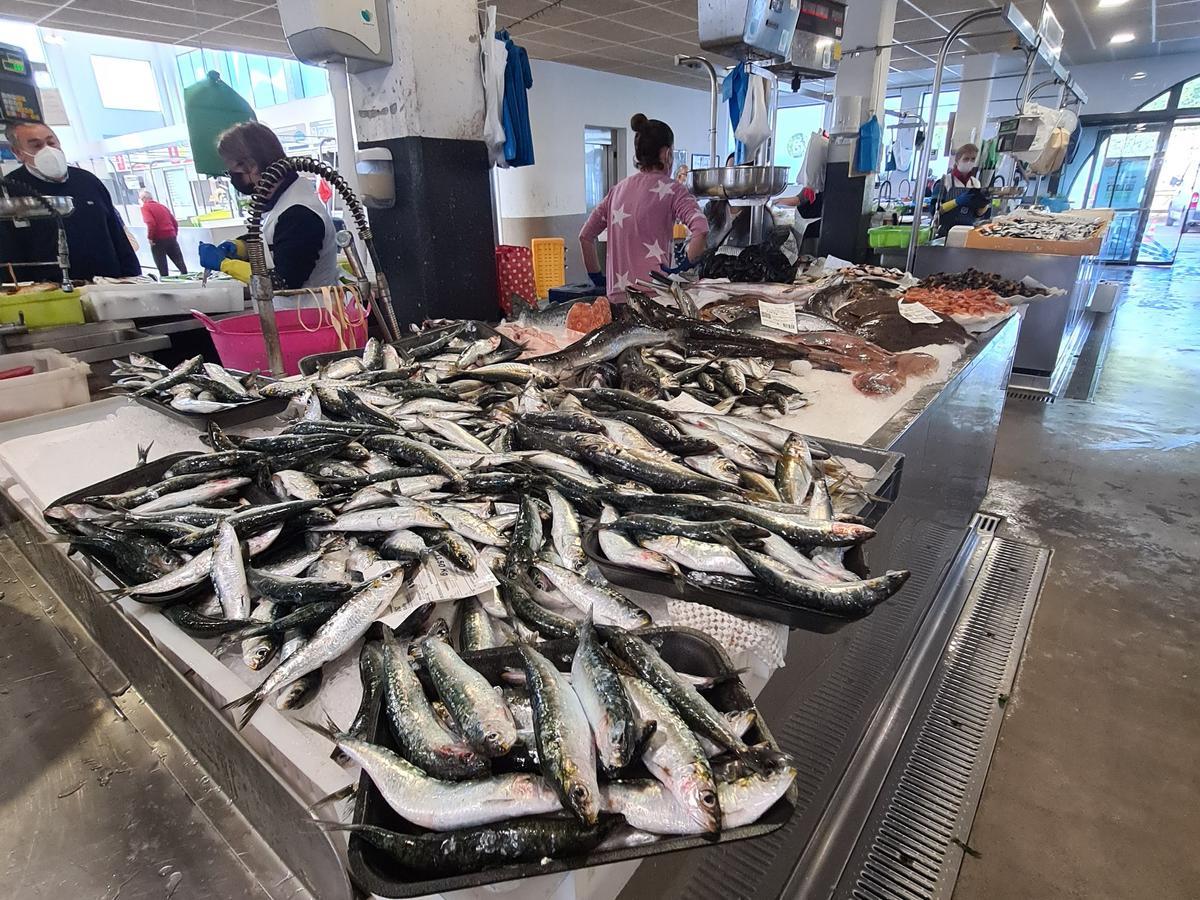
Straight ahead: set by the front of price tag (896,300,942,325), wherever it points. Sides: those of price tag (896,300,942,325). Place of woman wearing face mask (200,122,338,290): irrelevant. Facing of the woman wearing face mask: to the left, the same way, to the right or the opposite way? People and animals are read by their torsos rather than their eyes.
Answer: to the right

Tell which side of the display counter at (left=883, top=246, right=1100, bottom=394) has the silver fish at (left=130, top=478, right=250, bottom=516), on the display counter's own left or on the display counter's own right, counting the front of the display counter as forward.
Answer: on the display counter's own right

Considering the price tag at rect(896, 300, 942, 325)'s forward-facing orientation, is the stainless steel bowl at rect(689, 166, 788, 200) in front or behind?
behind

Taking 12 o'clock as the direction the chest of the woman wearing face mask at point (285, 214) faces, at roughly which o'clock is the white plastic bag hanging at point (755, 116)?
The white plastic bag hanging is roughly at 6 o'clock from the woman wearing face mask.

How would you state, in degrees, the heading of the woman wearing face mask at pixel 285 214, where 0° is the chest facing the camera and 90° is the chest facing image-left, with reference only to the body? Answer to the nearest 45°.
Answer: approximately 90°

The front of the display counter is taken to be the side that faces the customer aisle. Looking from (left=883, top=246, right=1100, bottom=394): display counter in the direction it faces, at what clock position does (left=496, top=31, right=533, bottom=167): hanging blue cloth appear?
The hanging blue cloth is roughly at 4 o'clock from the display counter.

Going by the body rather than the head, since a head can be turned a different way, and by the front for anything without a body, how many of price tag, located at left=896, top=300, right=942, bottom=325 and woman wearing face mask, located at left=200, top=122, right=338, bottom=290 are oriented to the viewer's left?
1

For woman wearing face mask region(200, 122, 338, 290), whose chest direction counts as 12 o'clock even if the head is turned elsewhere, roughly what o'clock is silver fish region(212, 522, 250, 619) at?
The silver fish is roughly at 9 o'clock from the woman wearing face mask.

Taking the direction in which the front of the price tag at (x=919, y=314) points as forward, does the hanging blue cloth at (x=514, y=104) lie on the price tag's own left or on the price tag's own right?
on the price tag's own right

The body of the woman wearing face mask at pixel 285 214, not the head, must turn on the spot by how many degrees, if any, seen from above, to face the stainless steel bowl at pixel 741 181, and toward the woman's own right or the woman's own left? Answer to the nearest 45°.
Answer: approximately 180°
